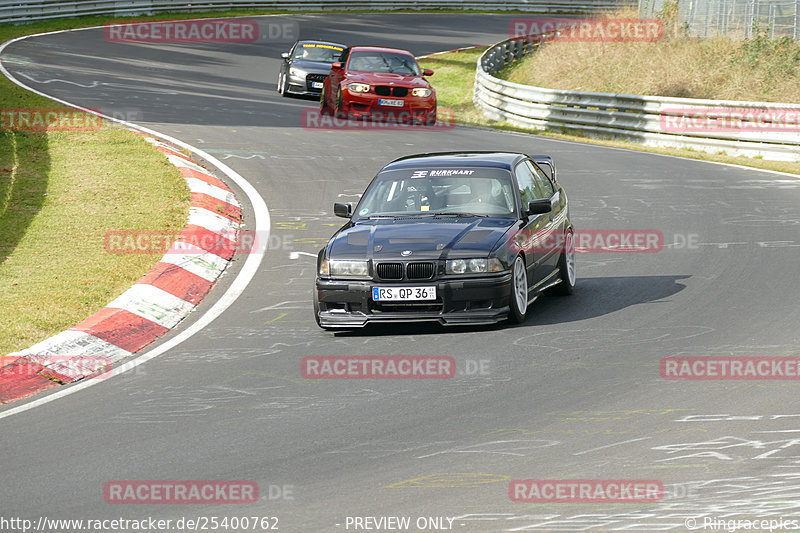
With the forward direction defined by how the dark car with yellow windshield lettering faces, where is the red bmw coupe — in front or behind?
in front

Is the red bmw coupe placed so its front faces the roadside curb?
yes

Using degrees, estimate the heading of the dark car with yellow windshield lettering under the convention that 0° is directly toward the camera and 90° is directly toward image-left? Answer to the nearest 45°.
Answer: approximately 0°

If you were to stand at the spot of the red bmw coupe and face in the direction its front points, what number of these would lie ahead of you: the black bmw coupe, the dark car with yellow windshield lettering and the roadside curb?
2

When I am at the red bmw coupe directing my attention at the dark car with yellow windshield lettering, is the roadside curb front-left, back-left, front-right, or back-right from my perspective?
back-left

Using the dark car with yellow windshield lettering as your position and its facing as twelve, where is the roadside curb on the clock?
The roadside curb is roughly at 12 o'clock from the dark car with yellow windshield lettering.

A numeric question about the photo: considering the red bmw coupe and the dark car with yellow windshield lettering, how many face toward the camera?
2

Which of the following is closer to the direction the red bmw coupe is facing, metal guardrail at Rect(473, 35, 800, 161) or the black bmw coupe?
the black bmw coupe

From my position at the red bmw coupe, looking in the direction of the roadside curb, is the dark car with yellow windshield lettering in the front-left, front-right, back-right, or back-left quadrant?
back-right

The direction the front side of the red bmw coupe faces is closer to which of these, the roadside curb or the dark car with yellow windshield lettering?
the roadside curb

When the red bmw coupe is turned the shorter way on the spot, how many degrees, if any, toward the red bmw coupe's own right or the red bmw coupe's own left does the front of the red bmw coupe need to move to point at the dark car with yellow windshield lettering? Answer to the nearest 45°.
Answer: approximately 180°

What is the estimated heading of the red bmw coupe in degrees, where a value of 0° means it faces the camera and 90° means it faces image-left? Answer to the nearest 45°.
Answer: approximately 0°

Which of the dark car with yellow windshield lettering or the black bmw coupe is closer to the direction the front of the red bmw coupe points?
the black bmw coupe

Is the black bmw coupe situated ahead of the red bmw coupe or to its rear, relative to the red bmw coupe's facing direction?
ahead

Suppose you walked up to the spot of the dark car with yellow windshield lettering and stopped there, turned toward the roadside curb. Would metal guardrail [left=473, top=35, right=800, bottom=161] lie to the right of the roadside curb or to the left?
left
